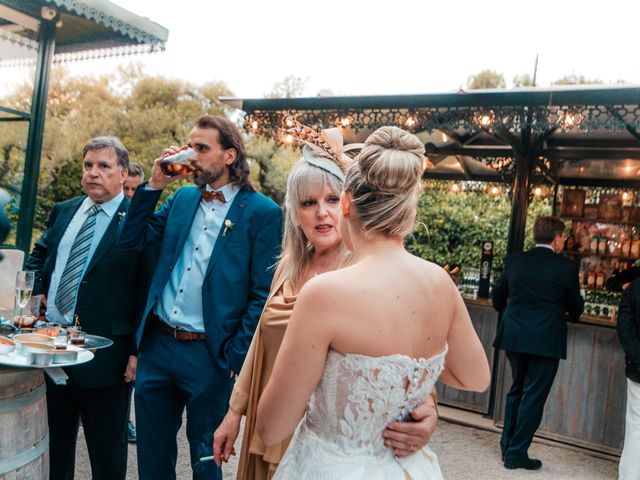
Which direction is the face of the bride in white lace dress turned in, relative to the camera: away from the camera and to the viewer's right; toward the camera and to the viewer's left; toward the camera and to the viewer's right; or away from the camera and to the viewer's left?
away from the camera and to the viewer's left

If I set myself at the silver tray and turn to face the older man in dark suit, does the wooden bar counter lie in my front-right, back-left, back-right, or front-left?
front-right

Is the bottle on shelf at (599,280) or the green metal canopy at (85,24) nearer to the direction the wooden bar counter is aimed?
the green metal canopy

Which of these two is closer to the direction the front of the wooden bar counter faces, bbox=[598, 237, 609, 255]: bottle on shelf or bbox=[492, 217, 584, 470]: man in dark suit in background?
the man in dark suit in background

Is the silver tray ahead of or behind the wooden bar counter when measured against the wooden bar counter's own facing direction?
ahead

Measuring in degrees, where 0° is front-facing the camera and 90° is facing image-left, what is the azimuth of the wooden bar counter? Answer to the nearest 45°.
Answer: approximately 45°

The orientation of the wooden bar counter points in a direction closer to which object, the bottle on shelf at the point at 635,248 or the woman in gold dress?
the woman in gold dress

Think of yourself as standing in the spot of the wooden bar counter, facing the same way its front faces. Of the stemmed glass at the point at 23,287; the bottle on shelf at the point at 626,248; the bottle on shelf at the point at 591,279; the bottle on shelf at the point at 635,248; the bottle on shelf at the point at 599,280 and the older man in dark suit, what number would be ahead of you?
2

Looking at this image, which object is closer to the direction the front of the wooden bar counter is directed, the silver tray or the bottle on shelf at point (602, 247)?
the silver tray

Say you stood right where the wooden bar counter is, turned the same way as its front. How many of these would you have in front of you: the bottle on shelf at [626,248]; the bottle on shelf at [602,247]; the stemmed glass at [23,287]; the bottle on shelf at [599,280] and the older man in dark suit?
2

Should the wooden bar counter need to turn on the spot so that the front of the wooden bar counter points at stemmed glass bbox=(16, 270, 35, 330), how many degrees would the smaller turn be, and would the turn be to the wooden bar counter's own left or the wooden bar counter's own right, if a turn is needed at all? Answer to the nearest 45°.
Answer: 0° — it already faces it

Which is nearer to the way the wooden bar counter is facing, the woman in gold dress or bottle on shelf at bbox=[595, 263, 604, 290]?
the woman in gold dress

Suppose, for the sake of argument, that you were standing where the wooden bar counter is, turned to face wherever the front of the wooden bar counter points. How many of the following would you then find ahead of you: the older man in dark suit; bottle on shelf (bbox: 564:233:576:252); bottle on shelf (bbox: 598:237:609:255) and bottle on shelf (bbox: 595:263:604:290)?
1

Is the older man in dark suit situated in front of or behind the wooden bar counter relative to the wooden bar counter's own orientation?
in front

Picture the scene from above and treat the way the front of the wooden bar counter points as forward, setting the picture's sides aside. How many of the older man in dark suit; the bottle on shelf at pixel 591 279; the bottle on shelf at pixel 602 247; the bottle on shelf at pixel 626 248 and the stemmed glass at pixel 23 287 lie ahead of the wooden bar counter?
2
